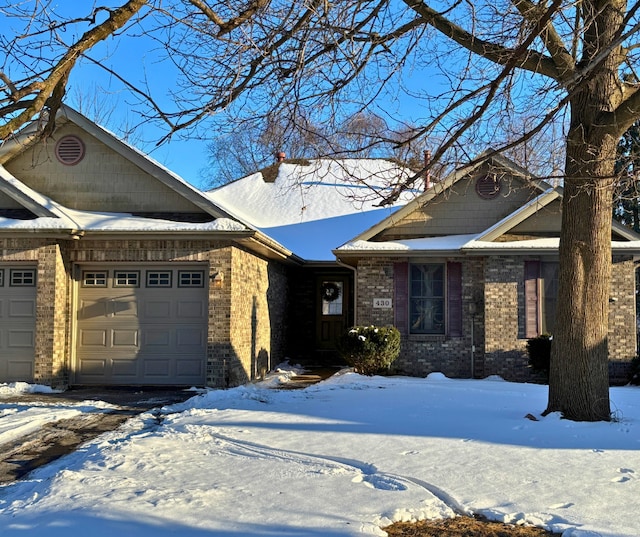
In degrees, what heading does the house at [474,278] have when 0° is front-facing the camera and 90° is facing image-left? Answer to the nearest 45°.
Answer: approximately 0°

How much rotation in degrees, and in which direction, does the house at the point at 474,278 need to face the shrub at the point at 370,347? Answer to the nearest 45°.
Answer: approximately 45° to its right

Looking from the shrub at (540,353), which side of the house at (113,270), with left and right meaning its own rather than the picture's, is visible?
left

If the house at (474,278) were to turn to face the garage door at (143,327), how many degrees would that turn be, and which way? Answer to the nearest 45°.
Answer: approximately 45° to its right

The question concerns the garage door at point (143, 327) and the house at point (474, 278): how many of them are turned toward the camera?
2

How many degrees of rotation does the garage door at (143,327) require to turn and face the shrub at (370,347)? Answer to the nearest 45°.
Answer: approximately 90° to its left

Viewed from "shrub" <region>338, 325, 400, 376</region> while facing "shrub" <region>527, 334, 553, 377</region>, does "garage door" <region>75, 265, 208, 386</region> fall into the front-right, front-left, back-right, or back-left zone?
back-right

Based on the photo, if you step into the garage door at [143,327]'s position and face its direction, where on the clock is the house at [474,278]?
The house is roughly at 9 o'clock from the garage door.

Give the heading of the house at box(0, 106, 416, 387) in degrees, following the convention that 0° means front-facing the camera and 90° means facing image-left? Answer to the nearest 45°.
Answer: approximately 0°
